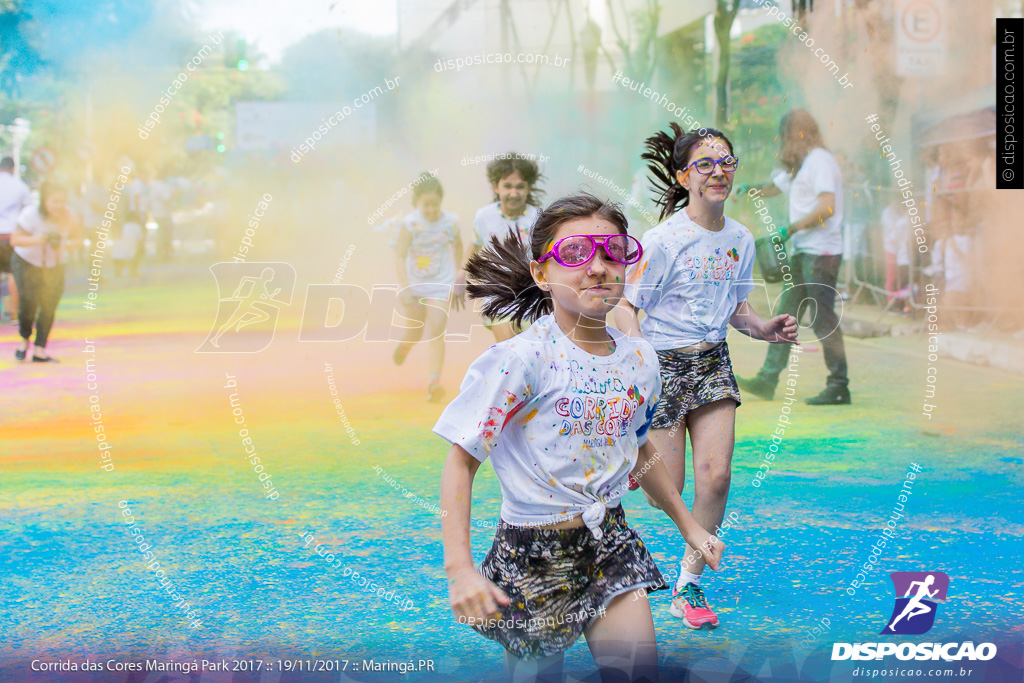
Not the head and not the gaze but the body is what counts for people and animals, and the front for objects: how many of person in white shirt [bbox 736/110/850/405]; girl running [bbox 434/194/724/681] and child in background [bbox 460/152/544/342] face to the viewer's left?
1

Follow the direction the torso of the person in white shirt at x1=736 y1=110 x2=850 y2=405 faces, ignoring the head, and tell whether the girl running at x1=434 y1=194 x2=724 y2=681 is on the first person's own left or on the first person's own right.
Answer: on the first person's own left

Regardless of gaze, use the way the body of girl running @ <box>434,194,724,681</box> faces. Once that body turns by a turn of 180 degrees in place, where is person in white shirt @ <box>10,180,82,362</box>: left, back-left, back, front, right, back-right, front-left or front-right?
front

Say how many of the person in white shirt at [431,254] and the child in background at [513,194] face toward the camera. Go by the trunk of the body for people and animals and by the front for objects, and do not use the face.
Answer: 2

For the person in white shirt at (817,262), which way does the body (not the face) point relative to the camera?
to the viewer's left

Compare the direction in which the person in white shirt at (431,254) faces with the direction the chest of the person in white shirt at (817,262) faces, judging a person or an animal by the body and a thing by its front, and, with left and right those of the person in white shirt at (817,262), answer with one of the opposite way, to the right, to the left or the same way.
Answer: to the left

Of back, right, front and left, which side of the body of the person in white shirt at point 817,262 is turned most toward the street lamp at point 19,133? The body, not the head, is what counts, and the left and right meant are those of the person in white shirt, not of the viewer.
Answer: front

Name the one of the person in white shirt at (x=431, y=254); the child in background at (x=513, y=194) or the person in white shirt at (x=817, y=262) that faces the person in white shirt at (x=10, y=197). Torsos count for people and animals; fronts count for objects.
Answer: the person in white shirt at (x=817, y=262)

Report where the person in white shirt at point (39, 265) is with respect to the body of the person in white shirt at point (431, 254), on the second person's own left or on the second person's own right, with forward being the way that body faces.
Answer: on the second person's own right

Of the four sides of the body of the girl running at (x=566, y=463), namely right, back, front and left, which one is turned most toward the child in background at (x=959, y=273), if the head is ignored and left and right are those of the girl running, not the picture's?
left

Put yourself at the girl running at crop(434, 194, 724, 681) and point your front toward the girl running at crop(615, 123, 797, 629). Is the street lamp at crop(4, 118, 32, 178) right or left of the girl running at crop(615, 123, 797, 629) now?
left

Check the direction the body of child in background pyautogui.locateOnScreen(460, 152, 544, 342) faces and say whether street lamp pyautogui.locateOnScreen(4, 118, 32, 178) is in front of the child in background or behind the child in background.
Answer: behind

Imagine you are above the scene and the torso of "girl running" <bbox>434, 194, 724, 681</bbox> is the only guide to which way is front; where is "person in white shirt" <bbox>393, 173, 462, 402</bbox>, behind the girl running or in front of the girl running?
behind

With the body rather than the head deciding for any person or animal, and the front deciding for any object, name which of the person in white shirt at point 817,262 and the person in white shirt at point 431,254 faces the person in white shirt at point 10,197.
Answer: the person in white shirt at point 817,262

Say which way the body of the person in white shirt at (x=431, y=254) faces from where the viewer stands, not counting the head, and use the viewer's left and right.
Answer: facing the viewer

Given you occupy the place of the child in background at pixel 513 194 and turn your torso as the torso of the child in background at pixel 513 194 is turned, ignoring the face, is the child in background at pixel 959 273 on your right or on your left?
on your left

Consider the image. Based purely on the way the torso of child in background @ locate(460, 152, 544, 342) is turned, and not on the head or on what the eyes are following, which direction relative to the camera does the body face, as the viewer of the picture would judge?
toward the camera
